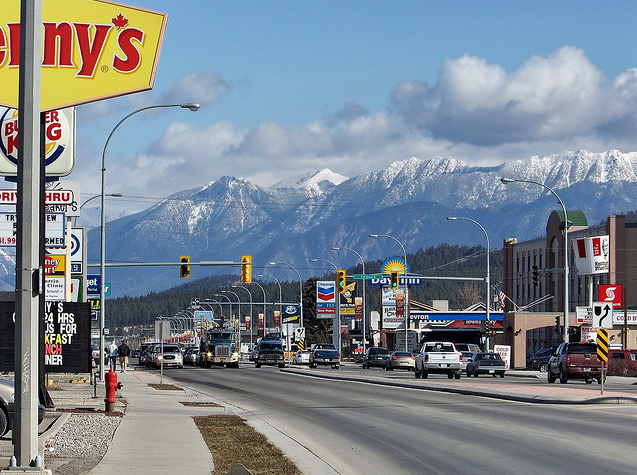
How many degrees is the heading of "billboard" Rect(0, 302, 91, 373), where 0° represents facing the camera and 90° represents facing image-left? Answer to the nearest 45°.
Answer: approximately 0°

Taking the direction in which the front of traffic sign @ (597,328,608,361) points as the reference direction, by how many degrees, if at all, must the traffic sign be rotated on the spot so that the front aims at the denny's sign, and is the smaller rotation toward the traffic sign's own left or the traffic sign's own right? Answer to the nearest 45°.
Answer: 0° — it already faces it

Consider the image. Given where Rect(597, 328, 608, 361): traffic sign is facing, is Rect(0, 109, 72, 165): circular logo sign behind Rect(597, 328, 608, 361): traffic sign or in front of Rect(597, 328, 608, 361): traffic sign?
in front

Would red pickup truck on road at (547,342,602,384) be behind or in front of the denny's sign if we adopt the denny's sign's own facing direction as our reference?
behind

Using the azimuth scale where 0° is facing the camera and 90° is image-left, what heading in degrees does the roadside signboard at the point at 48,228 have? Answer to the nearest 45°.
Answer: approximately 0°

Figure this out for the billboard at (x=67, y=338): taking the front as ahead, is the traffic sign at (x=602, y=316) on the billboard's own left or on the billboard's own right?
on the billboard's own left
